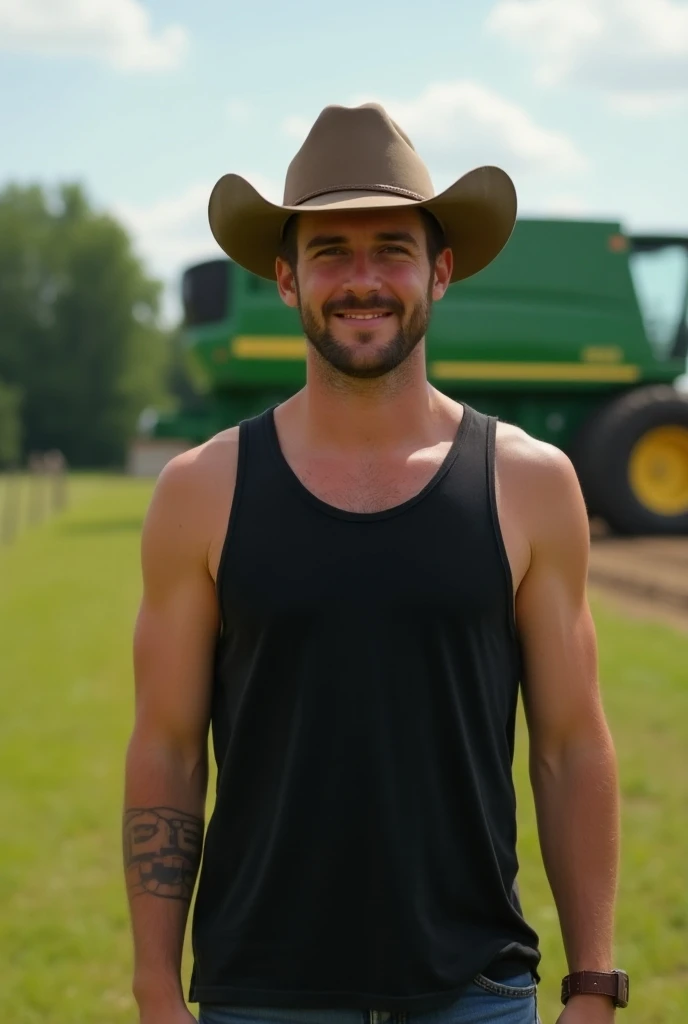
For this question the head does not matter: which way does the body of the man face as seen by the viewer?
toward the camera

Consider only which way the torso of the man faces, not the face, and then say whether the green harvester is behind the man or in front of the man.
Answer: behind

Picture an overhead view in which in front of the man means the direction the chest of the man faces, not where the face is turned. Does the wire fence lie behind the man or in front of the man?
behind

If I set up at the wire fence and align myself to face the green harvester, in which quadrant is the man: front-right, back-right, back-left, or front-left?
front-right

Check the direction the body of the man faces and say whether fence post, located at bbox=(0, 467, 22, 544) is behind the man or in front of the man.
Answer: behind
